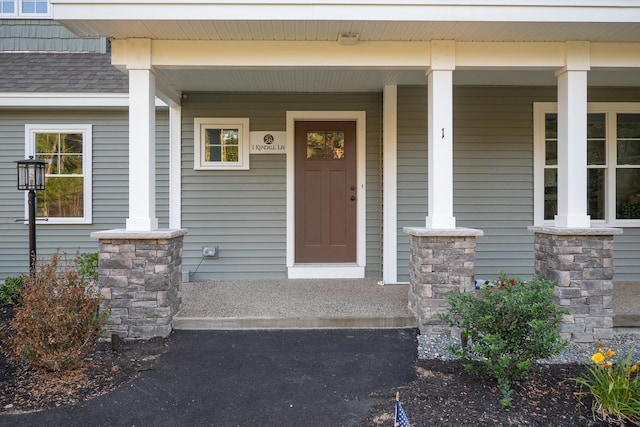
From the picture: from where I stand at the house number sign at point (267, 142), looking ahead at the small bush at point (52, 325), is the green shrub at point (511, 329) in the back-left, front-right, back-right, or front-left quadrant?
front-left

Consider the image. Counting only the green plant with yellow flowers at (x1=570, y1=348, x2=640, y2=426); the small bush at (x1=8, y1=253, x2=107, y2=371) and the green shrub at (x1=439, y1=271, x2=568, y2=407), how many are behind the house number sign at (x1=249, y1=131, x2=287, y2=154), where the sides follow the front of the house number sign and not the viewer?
0

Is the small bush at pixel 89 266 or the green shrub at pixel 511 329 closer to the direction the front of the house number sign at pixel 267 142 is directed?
the green shrub

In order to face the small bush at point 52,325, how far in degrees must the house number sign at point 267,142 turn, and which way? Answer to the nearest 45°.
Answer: approximately 45° to its right

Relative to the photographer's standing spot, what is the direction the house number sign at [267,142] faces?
facing the viewer

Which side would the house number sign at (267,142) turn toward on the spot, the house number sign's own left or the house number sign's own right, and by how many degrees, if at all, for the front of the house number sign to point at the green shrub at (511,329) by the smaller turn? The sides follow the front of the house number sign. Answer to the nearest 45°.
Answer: approximately 45° to the house number sign's own left

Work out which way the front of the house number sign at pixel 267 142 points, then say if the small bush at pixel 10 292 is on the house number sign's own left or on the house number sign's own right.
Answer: on the house number sign's own right

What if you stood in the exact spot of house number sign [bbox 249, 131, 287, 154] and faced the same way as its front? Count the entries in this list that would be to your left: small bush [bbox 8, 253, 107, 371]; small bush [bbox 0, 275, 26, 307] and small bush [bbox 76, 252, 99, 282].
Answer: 0

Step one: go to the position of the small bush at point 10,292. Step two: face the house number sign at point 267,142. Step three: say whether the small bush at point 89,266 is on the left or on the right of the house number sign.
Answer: right

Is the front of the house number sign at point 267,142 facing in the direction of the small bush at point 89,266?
no

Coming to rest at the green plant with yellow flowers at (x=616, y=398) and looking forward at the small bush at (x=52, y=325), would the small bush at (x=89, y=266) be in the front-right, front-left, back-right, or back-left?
front-right

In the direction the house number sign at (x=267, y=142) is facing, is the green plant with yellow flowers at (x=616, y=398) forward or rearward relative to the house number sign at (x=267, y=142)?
forward
